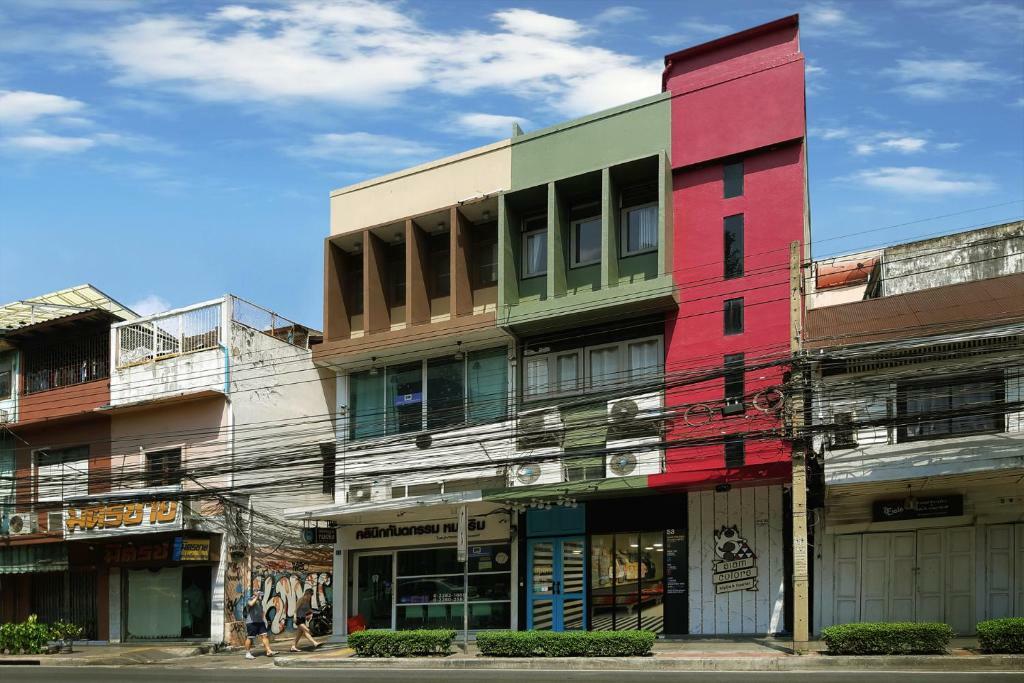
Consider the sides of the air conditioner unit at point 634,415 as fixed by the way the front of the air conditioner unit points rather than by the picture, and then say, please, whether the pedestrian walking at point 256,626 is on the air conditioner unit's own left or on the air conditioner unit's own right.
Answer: on the air conditioner unit's own right

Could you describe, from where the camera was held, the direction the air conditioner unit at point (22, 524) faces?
facing the viewer and to the left of the viewer

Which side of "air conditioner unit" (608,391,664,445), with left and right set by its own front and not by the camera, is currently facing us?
front

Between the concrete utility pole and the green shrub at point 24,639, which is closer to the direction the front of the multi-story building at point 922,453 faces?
the concrete utility pole

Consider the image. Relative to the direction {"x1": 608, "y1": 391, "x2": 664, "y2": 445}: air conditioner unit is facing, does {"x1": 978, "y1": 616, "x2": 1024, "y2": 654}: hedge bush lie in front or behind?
in front

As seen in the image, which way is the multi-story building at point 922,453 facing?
toward the camera

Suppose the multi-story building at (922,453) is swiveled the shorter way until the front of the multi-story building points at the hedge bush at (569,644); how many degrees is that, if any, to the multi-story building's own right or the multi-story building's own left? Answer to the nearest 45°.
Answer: approximately 45° to the multi-story building's own right

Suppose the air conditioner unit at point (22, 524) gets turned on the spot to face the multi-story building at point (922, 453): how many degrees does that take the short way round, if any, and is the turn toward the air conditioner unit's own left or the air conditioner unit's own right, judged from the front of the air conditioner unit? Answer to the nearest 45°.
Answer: approximately 90° to the air conditioner unit's own left

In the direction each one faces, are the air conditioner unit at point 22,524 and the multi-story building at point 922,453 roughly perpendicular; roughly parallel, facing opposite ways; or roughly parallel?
roughly parallel

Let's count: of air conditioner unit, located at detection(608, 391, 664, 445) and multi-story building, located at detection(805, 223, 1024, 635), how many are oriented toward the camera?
2

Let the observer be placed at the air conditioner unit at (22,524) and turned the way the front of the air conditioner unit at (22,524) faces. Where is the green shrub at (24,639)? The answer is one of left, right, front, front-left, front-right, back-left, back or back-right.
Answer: front-left

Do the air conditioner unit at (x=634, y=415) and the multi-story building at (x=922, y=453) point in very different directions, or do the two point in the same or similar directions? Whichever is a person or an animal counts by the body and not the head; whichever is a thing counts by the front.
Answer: same or similar directions
